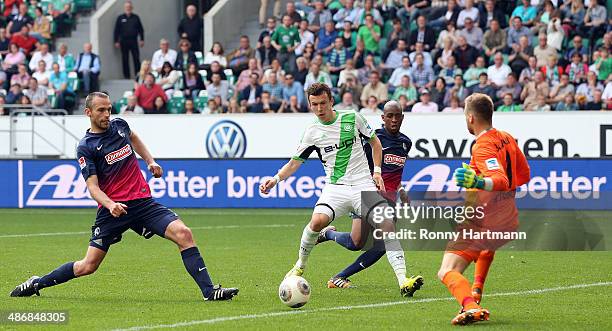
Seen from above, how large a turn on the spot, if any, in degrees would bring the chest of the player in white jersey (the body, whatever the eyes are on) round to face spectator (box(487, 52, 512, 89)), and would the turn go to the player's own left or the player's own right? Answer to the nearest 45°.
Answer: approximately 180°

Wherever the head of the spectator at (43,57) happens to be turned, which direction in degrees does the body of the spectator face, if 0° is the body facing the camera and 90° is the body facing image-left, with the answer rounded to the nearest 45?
approximately 0°

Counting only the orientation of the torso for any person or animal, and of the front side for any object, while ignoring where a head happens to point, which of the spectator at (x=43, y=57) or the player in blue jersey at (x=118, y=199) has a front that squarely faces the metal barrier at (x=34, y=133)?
the spectator

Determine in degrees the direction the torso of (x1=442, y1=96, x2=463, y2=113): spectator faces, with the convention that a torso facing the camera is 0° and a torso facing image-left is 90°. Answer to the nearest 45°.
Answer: approximately 0°
